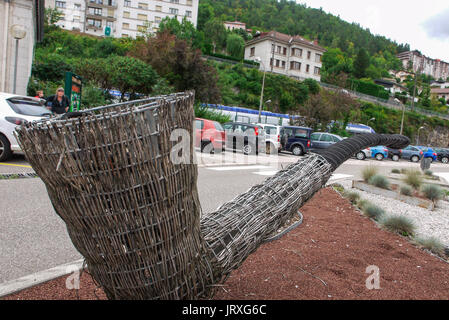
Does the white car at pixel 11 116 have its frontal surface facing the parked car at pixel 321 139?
no

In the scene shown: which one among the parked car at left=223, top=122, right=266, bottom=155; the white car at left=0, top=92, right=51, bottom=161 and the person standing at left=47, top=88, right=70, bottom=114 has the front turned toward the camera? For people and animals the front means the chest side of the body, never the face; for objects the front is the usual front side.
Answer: the person standing

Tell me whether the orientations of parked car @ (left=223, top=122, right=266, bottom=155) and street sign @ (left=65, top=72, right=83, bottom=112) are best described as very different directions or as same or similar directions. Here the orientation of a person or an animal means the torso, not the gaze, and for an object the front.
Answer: very different directions

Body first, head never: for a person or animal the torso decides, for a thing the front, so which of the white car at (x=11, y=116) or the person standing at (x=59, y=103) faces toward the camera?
the person standing

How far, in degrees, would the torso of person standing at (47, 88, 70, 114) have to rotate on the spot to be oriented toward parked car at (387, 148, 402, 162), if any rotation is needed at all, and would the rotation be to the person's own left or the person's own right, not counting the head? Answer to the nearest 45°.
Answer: approximately 135° to the person's own left

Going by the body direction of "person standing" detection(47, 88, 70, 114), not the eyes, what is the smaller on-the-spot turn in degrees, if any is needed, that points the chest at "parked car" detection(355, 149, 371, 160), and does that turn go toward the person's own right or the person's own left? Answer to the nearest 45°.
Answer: approximately 135° to the person's own left

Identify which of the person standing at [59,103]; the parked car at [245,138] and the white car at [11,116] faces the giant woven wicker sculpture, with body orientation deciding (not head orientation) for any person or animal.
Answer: the person standing

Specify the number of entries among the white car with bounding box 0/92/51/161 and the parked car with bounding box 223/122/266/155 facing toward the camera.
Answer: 0

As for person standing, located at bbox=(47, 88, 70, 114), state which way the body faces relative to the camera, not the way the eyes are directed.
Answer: toward the camera

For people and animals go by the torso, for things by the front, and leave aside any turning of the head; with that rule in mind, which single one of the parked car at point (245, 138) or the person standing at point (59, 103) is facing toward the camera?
the person standing
